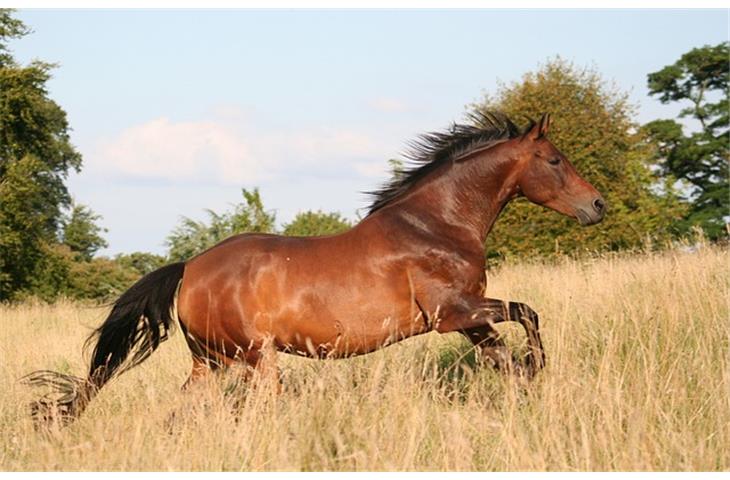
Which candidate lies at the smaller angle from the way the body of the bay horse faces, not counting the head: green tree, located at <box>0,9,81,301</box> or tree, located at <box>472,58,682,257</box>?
the tree

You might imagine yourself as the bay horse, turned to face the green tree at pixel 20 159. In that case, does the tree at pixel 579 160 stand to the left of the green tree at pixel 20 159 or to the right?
right

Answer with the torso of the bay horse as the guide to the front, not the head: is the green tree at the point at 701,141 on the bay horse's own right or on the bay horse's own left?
on the bay horse's own left

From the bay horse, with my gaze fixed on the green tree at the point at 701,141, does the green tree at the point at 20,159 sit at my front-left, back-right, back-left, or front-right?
front-left

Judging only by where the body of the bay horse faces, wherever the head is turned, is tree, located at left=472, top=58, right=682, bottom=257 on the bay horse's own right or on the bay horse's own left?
on the bay horse's own left

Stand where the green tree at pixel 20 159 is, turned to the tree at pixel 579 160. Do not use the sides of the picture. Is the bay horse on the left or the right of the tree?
right

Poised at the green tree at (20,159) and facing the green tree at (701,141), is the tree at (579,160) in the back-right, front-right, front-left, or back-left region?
front-right

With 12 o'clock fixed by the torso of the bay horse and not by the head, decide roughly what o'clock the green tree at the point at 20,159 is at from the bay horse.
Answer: The green tree is roughly at 8 o'clock from the bay horse.

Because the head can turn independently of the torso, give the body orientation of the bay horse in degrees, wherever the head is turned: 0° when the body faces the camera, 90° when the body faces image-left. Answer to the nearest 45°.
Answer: approximately 270°
